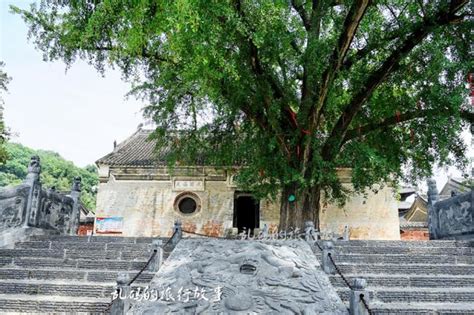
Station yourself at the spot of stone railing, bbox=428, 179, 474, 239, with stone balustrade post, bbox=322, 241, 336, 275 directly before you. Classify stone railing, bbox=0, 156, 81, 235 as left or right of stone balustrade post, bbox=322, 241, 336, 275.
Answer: right

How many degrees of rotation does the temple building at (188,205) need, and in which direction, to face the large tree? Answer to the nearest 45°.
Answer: approximately 45° to its left

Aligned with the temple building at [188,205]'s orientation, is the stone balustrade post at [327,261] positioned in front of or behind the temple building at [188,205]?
in front

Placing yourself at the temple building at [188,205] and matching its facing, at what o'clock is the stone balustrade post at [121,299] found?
The stone balustrade post is roughly at 12 o'clock from the temple building.

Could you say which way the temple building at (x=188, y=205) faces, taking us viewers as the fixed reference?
facing the viewer

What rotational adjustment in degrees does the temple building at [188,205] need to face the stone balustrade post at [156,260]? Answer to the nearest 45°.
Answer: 0° — it already faces it

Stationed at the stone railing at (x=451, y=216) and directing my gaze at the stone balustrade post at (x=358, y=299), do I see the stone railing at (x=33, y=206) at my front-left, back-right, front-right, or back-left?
front-right

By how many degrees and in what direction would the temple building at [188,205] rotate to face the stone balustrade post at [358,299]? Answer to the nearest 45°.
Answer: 0° — it already faces it

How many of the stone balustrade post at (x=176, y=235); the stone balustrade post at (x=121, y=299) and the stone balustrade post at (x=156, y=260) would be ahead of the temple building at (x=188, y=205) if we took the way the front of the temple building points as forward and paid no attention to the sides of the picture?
3

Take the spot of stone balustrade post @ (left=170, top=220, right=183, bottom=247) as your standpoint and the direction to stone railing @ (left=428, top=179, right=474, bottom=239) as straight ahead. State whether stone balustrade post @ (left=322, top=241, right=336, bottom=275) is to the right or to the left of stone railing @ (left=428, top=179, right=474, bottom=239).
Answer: right

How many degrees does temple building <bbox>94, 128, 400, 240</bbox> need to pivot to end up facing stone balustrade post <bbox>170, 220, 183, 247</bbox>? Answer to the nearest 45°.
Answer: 0° — it already faces it
